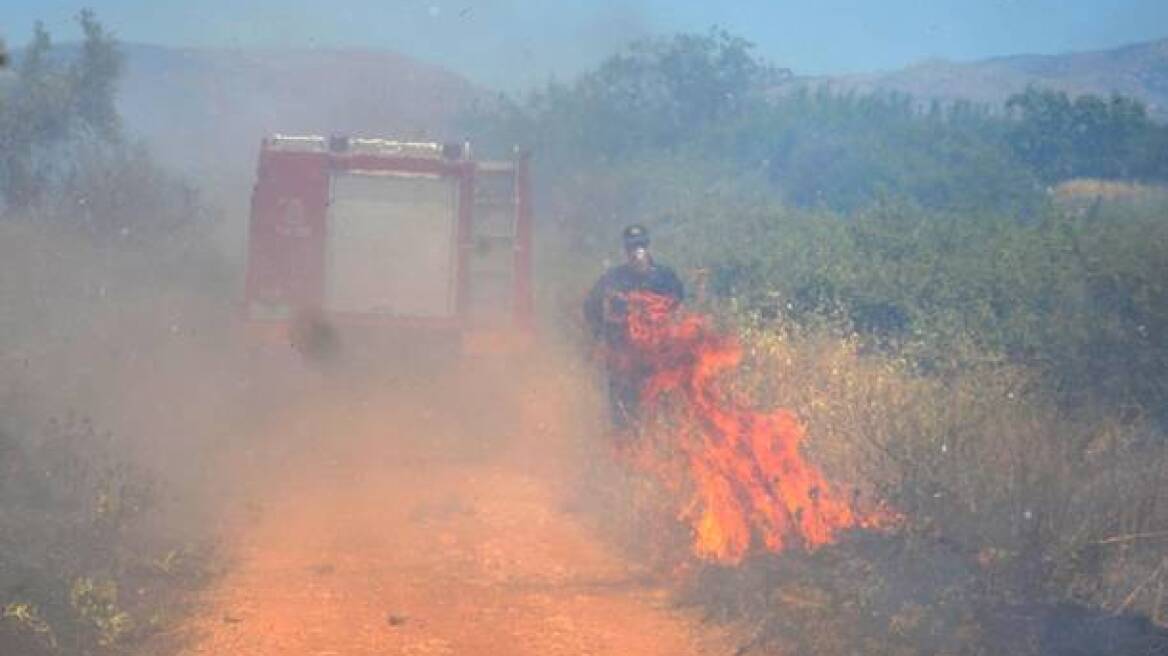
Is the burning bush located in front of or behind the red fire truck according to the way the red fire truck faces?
behind

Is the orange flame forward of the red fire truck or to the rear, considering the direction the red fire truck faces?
to the rear

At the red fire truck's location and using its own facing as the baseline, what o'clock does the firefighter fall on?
The firefighter is roughly at 5 o'clock from the red fire truck.

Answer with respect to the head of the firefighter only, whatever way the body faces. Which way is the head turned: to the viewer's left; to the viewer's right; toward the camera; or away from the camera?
toward the camera

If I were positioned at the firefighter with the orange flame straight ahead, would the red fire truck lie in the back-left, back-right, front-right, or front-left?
back-right

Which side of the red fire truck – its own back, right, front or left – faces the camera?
back
